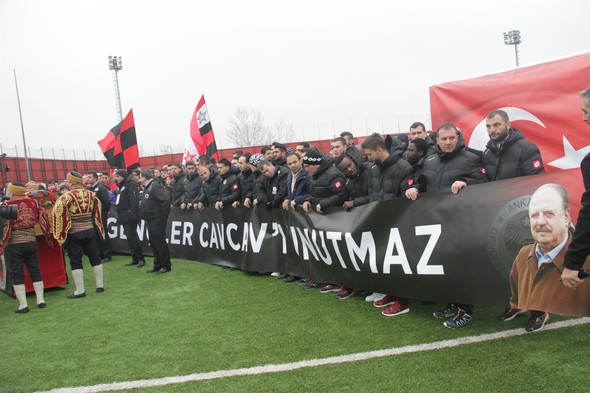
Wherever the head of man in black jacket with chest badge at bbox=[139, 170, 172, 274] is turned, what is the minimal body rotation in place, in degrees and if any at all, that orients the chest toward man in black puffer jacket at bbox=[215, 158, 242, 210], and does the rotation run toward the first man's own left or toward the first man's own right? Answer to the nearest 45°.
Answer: approximately 135° to the first man's own left

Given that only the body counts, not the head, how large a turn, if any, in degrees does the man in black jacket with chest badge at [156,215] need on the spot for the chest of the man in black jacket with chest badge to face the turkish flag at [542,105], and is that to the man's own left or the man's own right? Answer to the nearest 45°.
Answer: approximately 135° to the man's own left

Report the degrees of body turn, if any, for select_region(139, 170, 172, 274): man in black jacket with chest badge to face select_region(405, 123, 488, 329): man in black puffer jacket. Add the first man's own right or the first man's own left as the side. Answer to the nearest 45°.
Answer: approximately 135° to the first man's own left

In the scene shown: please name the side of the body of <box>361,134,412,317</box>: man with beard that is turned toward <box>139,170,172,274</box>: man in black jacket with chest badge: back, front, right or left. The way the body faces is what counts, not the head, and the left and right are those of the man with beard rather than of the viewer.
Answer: right

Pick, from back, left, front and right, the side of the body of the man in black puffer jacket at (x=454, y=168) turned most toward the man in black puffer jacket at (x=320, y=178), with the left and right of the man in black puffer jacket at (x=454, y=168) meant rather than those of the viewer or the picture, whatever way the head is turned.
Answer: right

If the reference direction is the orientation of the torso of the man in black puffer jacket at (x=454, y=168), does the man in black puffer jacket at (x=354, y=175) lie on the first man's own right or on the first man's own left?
on the first man's own right

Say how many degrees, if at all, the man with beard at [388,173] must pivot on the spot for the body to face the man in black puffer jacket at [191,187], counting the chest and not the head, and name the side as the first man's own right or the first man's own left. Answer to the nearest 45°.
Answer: approximately 90° to the first man's own right

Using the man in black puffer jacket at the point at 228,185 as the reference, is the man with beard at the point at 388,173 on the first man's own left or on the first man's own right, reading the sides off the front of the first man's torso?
on the first man's own left
